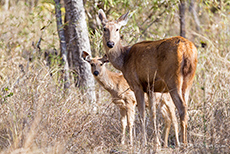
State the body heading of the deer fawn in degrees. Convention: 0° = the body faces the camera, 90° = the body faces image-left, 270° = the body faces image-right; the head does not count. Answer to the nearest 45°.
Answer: approximately 90°

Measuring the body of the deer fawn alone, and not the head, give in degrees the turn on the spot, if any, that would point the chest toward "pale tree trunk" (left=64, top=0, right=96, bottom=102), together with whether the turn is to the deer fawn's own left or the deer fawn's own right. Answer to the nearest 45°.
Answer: approximately 45° to the deer fawn's own right
